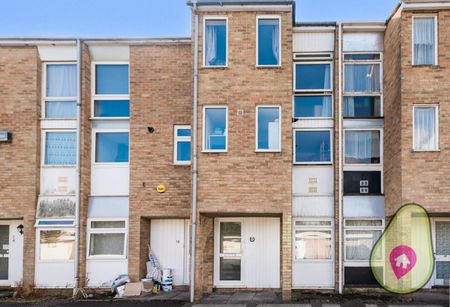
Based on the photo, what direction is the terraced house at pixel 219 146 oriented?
toward the camera
